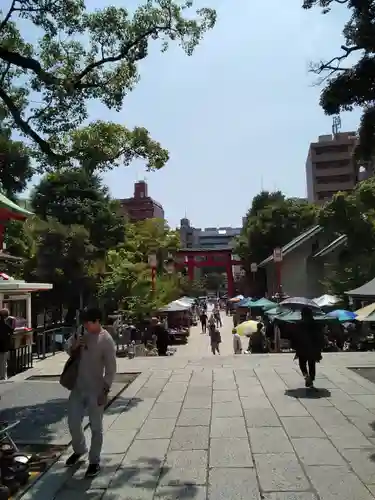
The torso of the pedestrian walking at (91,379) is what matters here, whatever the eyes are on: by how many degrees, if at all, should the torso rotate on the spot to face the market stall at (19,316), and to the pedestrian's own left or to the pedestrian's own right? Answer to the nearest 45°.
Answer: approximately 135° to the pedestrian's own right

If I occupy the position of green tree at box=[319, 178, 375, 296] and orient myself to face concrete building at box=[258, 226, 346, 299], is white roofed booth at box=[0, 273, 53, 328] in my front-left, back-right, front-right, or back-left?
back-left

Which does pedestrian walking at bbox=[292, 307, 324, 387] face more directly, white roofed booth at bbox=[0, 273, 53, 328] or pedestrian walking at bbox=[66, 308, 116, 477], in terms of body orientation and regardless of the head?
the white roofed booth

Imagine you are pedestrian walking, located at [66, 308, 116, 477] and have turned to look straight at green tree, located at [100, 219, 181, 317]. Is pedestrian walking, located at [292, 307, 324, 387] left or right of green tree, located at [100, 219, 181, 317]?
right

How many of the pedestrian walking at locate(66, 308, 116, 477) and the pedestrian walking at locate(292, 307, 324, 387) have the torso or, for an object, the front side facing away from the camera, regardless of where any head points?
1

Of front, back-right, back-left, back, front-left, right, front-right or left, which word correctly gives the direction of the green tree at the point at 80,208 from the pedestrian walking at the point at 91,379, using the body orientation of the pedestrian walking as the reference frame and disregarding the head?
back-right

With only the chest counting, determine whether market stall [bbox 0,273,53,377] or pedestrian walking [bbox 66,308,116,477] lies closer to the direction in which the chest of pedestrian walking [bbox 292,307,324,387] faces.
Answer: the market stall

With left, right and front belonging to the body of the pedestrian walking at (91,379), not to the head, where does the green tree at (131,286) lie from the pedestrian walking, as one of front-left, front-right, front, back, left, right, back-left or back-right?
back-right

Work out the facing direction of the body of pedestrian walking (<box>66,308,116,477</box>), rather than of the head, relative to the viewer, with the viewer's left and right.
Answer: facing the viewer and to the left of the viewer

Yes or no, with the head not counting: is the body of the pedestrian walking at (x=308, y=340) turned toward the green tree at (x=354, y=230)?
yes

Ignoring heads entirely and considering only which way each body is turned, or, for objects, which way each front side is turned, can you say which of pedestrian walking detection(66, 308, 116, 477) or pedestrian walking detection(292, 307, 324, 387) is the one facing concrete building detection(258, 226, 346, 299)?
pedestrian walking detection(292, 307, 324, 387)

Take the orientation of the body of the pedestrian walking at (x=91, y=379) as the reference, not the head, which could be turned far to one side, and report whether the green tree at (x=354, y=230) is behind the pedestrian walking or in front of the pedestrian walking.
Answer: behind

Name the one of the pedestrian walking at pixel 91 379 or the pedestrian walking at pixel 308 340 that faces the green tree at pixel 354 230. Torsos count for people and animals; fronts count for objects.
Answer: the pedestrian walking at pixel 308 340

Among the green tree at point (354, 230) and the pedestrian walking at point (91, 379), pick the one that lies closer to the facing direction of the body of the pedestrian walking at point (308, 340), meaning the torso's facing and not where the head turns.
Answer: the green tree

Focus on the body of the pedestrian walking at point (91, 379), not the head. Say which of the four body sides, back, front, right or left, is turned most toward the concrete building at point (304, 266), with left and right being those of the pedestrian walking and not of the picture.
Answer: back

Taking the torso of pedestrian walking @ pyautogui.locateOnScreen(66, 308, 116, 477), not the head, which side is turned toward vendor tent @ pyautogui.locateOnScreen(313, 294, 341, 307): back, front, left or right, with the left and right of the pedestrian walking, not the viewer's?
back

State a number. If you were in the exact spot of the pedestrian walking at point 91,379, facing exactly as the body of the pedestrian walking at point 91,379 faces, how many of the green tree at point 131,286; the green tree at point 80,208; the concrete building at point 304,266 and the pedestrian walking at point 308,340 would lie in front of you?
0
